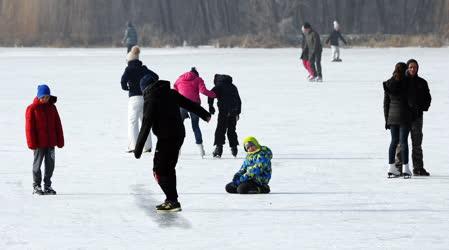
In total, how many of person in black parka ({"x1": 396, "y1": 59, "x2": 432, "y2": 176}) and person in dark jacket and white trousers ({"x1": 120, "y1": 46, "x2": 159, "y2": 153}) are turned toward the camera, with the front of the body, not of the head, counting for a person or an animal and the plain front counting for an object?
1

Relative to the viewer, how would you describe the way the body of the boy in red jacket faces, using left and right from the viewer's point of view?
facing the viewer and to the right of the viewer

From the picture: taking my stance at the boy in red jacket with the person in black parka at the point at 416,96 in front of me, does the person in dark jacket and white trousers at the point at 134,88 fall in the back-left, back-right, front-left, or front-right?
front-left

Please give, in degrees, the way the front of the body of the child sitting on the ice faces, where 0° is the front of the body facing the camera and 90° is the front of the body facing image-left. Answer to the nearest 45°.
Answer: approximately 45°

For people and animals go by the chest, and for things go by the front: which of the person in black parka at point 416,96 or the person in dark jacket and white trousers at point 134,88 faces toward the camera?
the person in black parka

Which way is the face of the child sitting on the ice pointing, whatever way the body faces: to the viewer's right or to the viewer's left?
to the viewer's left

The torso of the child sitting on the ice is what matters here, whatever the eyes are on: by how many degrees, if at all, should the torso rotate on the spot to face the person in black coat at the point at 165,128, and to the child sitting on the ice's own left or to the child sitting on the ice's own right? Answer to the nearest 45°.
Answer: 0° — they already face them

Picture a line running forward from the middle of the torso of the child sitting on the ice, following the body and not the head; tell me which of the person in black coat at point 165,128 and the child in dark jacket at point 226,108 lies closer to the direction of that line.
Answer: the person in black coat

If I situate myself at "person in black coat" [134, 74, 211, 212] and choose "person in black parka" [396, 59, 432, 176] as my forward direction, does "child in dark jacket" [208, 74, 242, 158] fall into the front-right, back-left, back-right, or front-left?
front-left

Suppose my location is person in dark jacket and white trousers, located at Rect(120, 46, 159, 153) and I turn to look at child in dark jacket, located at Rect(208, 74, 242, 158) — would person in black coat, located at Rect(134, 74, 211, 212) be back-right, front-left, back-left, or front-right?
front-right

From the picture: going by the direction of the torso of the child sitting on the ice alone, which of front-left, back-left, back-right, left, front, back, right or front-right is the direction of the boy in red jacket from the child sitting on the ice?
front-right

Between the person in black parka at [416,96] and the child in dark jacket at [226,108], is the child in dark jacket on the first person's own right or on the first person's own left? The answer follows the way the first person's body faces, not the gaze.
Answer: on the first person's own right

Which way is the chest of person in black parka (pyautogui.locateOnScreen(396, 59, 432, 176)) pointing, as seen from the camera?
toward the camera
